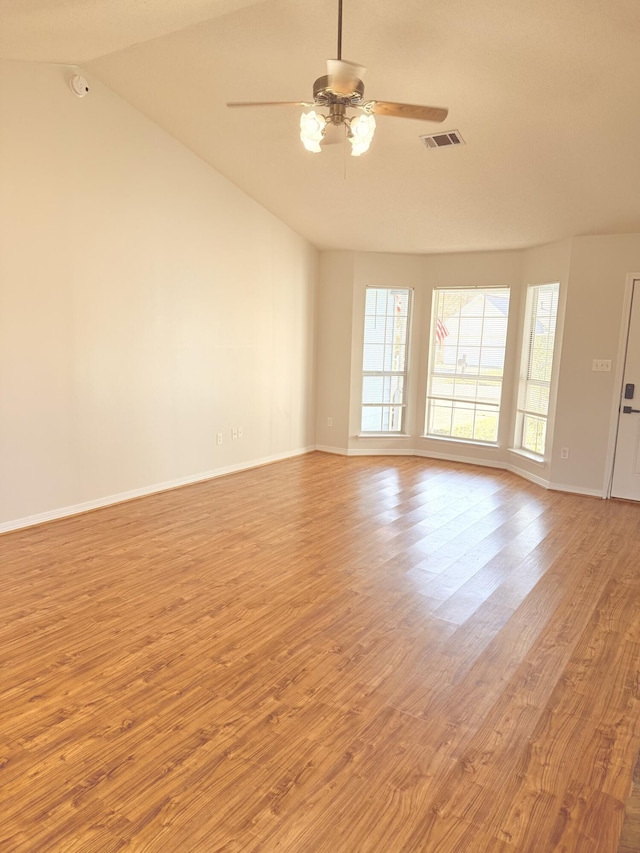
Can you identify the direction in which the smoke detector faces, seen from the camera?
facing the viewer and to the right of the viewer

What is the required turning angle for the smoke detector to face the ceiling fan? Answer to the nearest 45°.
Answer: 0° — it already faces it
